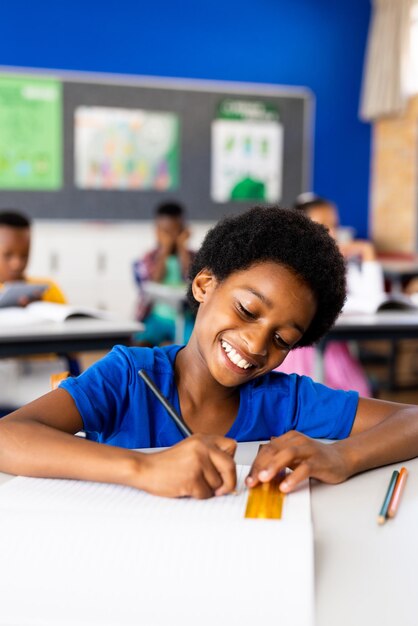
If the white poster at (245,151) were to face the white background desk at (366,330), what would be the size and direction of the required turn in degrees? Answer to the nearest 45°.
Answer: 0° — it already faces it

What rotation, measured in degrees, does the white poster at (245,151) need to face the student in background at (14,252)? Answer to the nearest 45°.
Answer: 0° — it already faces them

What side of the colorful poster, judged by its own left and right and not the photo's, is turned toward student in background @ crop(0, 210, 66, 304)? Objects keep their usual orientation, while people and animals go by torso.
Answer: front

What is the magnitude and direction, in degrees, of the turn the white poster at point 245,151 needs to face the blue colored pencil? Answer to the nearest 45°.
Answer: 0° — it already faces it

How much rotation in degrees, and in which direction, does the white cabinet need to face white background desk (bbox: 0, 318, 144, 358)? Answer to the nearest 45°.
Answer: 0° — it already faces it

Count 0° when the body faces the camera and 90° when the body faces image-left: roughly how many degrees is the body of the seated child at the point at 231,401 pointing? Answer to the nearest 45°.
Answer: approximately 0°

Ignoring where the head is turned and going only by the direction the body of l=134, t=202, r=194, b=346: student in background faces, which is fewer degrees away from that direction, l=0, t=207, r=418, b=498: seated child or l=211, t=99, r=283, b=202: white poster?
the seated child

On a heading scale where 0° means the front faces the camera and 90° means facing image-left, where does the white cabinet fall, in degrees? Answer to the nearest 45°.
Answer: approximately 0°

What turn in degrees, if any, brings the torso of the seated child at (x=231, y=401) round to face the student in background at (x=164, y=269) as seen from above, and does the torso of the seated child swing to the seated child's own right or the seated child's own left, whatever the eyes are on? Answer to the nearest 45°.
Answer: approximately 180°
